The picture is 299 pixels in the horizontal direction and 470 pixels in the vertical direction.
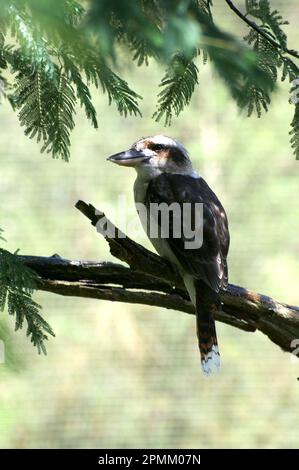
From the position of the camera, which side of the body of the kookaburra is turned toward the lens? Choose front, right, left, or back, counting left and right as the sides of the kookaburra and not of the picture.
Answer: left

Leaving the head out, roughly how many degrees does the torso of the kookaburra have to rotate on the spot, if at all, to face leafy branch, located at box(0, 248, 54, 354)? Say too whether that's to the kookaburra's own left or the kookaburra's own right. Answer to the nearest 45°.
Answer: approximately 45° to the kookaburra's own left
